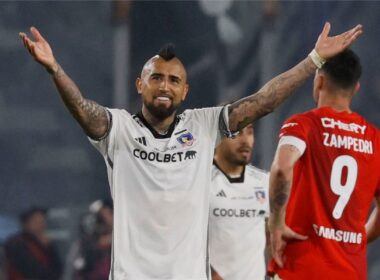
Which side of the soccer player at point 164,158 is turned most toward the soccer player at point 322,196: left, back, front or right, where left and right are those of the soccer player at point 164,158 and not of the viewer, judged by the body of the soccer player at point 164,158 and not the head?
left

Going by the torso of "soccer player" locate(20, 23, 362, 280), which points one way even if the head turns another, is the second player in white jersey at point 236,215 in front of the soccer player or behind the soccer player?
behind

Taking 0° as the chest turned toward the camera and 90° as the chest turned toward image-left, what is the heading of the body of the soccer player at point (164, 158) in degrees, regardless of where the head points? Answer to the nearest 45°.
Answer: approximately 0°

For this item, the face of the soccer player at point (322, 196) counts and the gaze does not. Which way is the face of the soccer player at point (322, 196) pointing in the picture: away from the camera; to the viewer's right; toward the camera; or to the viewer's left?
away from the camera
